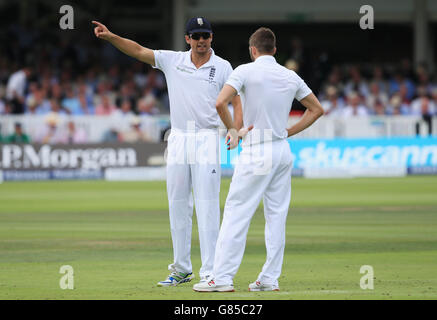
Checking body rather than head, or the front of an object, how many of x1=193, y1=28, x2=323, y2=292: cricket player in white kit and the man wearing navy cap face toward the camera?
1

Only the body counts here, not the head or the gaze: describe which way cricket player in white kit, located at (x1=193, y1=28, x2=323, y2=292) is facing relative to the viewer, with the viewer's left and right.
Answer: facing away from the viewer and to the left of the viewer

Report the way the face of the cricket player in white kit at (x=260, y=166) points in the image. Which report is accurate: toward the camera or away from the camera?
away from the camera

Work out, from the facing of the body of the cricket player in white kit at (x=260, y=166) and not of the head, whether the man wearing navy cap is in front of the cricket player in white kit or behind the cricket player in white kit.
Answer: in front

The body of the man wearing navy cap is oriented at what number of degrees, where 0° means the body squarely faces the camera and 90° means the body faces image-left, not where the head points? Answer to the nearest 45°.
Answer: approximately 0°

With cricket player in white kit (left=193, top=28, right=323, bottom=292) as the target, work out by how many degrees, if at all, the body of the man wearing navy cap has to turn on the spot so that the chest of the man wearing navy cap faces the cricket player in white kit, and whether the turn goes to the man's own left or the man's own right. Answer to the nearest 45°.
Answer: approximately 45° to the man's own left
